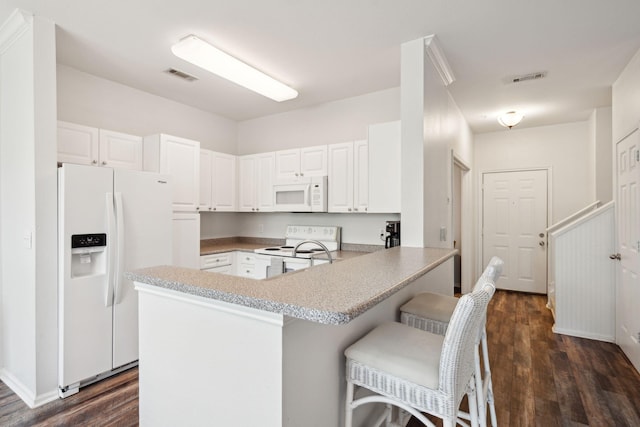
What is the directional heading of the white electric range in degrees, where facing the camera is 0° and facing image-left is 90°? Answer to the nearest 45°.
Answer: approximately 45°

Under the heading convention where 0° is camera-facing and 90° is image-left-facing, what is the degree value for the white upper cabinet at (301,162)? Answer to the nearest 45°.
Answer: approximately 45°

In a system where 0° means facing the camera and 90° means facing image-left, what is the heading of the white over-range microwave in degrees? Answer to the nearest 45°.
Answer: approximately 45°

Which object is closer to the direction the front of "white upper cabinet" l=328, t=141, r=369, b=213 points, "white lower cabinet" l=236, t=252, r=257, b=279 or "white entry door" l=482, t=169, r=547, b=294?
the white lower cabinet

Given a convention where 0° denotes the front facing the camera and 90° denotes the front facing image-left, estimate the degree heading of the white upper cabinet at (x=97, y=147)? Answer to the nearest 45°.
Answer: approximately 315°

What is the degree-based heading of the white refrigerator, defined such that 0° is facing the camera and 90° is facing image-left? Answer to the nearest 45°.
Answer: approximately 315°
